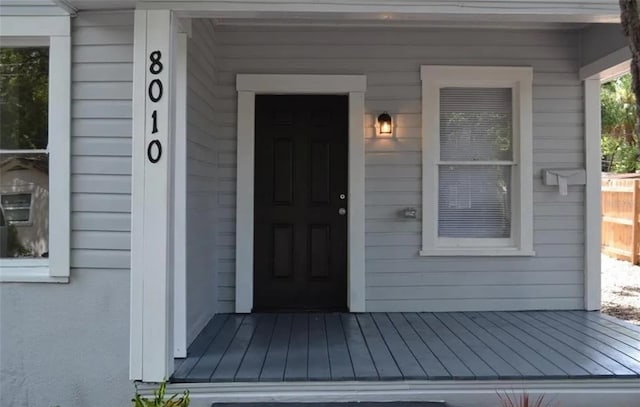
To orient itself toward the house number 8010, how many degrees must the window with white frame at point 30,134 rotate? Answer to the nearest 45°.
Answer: approximately 45° to its left

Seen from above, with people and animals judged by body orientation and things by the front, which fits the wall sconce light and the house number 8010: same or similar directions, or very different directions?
same or similar directions

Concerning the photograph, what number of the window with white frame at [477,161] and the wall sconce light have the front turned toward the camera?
2

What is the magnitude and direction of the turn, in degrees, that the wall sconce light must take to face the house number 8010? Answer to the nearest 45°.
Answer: approximately 45° to its right

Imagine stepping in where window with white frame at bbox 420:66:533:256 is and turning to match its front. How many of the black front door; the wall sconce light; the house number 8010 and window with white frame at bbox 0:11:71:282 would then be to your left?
0

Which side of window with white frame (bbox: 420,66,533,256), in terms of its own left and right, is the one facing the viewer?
front

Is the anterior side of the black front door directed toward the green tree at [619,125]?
no

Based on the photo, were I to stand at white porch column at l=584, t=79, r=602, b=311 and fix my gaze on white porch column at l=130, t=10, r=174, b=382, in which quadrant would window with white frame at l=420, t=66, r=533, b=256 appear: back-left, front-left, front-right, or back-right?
front-right

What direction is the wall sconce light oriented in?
toward the camera

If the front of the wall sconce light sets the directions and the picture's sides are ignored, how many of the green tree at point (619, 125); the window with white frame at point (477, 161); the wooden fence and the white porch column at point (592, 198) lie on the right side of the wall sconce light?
0

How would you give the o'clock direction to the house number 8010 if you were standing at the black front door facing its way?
The house number 8010 is roughly at 1 o'clock from the black front door.

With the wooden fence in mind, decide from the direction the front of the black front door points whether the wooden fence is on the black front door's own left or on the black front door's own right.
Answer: on the black front door's own left

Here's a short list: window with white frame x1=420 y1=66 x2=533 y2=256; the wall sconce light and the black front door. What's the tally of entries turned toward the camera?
3

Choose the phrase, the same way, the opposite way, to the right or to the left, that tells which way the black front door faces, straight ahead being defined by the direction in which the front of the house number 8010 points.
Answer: the same way

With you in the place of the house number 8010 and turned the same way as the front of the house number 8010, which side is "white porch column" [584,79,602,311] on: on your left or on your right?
on your left

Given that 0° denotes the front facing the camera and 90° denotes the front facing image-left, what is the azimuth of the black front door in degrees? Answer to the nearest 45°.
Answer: approximately 0°

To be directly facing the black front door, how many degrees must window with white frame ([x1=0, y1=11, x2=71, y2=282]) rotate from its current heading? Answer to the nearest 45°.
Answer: approximately 90° to its left

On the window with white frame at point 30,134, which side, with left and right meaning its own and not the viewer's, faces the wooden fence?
left

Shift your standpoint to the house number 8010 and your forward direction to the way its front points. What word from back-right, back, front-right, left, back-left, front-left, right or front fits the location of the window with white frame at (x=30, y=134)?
back-right

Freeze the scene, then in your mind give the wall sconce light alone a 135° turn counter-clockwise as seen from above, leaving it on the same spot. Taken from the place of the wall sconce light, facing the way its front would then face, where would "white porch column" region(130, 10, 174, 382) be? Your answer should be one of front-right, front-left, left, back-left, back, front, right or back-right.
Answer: back

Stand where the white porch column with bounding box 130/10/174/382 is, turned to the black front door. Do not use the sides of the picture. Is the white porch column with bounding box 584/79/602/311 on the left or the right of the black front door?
right
